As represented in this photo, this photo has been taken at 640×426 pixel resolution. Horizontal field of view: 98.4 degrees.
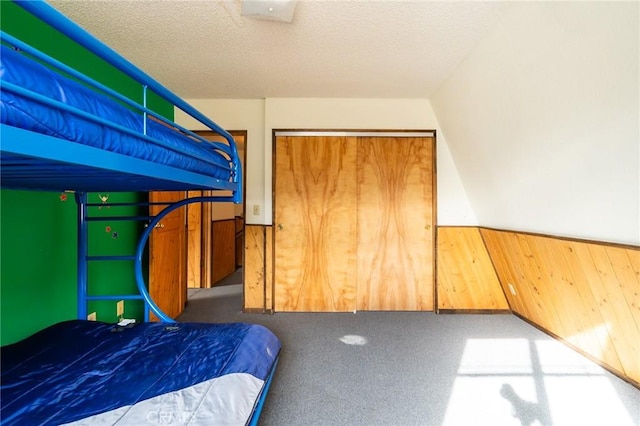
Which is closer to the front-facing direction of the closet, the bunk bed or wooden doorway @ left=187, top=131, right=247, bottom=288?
the bunk bed

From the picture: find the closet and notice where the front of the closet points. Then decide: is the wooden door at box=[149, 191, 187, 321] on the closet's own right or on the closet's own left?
on the closet's own right

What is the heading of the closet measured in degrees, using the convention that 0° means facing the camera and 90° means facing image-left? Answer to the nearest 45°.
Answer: approximately 0°

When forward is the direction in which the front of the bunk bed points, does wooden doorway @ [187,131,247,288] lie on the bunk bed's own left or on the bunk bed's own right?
on the bunk bed's own left

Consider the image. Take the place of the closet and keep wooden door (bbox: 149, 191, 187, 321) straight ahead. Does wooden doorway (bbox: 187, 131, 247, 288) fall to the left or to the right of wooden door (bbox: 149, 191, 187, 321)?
right

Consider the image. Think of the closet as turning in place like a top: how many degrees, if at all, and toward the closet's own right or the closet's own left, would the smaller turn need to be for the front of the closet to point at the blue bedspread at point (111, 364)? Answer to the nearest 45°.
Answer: approximately 45° to the closet's own right

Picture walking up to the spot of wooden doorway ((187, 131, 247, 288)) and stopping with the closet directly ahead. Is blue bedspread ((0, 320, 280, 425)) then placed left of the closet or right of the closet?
right
